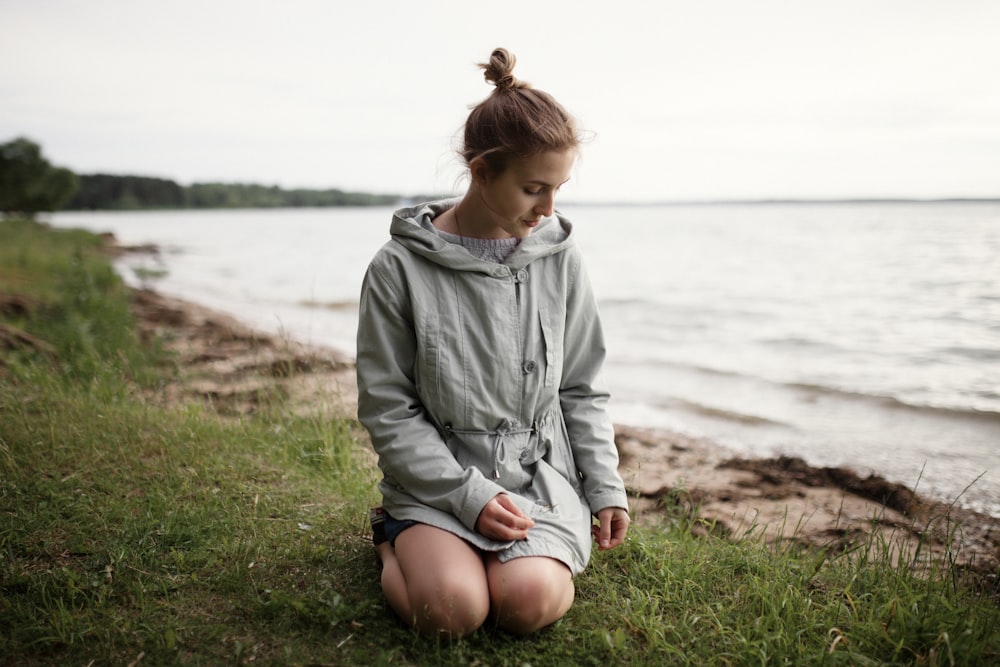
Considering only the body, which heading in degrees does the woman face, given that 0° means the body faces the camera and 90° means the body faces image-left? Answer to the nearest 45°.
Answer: approximately 315°

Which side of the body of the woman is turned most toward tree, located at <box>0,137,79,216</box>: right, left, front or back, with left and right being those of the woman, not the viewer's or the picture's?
back
